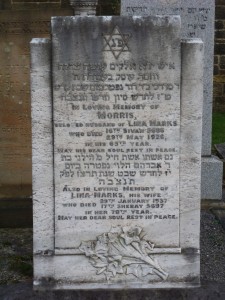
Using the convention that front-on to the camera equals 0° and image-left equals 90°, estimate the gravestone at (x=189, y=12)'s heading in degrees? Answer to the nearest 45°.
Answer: approximately 0°

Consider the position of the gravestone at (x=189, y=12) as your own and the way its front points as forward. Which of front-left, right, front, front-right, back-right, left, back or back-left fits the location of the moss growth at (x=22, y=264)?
front-right

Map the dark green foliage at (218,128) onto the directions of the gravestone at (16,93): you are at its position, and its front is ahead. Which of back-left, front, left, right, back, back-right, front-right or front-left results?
back-left

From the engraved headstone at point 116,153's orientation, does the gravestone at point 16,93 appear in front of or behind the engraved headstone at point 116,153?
behind

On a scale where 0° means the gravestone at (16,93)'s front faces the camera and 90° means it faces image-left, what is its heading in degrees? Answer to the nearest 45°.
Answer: approximately 0°

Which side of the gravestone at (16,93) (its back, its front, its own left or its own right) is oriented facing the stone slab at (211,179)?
left
